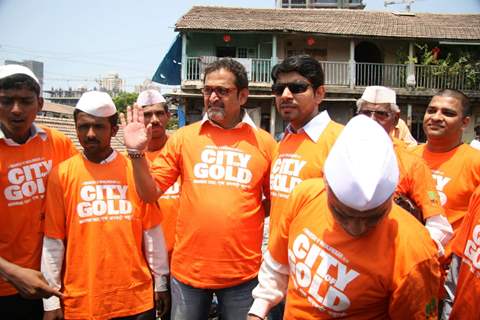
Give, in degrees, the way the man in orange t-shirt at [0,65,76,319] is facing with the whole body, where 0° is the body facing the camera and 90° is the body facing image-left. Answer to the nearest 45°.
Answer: approximately 0°

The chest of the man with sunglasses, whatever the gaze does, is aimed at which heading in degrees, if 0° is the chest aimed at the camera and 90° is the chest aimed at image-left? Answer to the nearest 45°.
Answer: approximately 45°

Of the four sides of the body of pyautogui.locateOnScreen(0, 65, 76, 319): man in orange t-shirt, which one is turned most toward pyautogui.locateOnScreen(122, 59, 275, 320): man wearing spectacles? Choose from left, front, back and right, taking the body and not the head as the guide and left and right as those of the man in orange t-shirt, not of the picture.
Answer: left

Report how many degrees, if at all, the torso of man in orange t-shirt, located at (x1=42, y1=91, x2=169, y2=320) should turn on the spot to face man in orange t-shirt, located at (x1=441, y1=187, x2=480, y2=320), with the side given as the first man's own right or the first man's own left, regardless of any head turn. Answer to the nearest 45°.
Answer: approximately 45° to the first man's own left

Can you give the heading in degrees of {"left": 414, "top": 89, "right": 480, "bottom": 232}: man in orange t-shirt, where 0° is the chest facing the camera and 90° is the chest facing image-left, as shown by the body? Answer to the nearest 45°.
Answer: approximately 45°

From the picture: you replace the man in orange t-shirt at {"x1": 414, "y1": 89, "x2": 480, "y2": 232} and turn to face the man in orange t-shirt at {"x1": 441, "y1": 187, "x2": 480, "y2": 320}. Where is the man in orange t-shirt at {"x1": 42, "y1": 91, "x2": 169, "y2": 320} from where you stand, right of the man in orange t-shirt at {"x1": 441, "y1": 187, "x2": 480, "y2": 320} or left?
right
